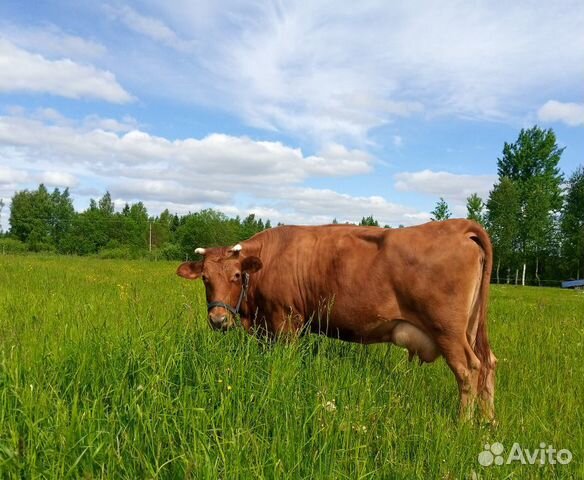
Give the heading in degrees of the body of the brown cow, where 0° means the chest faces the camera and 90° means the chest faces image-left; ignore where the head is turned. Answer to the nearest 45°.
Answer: approximately 90°
